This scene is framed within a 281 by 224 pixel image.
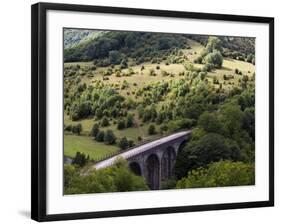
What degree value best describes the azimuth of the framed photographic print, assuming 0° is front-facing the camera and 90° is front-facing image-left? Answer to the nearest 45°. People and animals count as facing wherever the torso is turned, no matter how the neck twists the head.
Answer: approximately 315°
